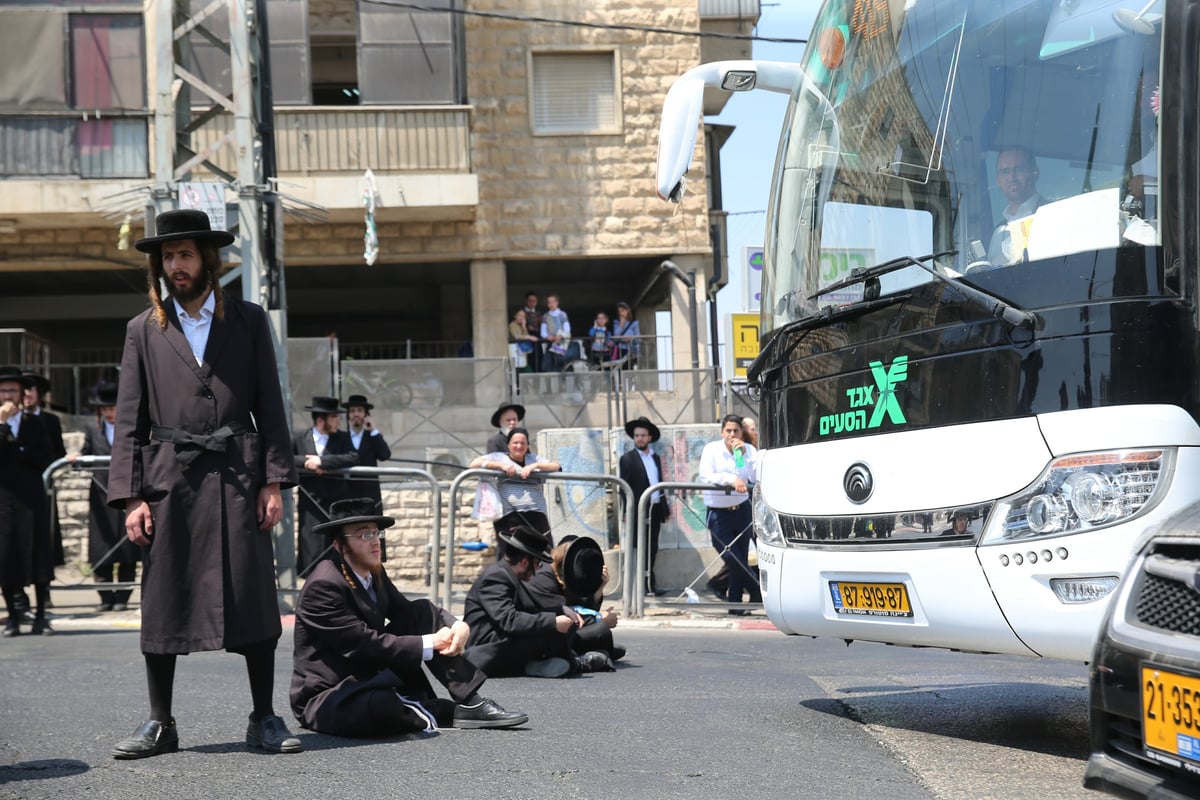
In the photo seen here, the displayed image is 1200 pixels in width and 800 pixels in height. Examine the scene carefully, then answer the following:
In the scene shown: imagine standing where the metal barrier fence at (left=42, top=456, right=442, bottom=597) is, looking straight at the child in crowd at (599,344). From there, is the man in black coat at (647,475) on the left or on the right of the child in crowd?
right

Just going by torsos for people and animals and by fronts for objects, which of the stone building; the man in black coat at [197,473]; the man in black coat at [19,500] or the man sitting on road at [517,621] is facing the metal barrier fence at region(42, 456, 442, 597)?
the stone building

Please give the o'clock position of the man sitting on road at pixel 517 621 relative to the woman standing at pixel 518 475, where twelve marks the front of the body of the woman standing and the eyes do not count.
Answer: The man sitting on road is roughly at 12 o'clock from the woman standing.

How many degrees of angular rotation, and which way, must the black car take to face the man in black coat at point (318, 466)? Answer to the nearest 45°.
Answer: approximately 90° to its right

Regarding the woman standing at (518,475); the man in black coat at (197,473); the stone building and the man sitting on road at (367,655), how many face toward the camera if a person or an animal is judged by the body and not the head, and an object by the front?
3

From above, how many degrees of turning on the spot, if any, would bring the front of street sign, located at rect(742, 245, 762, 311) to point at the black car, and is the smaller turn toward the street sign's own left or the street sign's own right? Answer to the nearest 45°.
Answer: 0° — it already faces it

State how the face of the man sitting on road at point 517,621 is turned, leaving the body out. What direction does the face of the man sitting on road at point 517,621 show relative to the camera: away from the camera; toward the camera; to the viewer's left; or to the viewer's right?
to the viewer's right

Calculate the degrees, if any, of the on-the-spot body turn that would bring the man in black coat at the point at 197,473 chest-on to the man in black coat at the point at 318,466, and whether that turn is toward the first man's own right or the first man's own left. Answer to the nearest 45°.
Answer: approximately 180°

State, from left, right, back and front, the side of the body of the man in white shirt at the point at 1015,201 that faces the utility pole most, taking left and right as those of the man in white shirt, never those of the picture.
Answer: right

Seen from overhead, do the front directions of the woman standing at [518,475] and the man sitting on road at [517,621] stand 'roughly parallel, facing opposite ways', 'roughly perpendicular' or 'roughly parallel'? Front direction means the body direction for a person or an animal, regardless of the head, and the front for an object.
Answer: roughly perpendicular

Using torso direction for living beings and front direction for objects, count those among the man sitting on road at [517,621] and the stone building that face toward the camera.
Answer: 1

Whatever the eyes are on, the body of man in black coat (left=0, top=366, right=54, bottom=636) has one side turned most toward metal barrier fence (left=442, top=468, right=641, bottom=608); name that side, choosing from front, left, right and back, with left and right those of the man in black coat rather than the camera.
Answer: left
